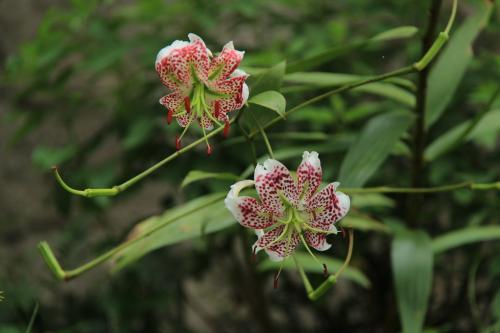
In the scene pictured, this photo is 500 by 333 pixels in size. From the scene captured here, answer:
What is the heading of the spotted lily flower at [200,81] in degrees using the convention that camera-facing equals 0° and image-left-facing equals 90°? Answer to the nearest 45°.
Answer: approximately 0°

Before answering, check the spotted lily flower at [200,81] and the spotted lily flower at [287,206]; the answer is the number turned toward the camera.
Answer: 2

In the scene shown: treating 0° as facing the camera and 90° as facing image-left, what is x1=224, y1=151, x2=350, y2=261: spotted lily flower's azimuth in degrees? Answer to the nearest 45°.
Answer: approximately 0°
